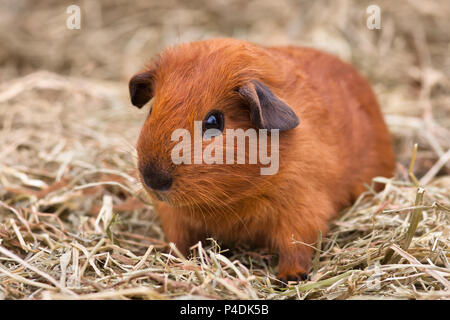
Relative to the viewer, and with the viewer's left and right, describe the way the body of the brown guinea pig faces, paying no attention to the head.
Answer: facing the viewer and to the left of the viewer
